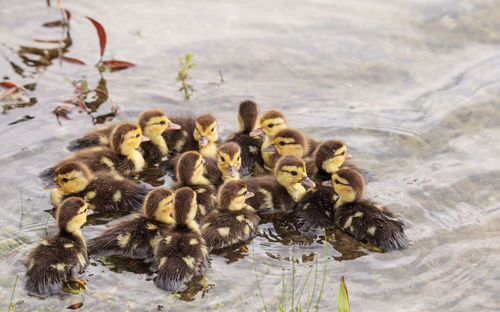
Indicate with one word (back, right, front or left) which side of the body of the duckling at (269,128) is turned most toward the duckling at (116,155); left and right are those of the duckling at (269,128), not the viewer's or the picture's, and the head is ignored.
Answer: front

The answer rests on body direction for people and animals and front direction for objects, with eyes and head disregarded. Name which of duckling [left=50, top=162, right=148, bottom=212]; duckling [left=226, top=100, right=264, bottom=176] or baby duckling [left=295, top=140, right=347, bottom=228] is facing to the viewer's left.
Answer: duckling [left=50, top=162, right=148, bottom=212]

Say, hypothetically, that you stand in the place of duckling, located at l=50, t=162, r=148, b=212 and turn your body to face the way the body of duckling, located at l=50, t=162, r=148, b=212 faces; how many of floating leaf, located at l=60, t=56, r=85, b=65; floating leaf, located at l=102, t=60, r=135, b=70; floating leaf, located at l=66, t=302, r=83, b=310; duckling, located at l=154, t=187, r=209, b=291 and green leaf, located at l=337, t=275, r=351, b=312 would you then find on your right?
2

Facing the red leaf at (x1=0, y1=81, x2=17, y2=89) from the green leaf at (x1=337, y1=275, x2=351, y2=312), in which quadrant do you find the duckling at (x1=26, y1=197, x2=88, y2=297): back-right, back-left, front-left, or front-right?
front-left

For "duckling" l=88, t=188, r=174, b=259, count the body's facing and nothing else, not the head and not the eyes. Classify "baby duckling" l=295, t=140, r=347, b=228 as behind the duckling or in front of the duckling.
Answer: in front

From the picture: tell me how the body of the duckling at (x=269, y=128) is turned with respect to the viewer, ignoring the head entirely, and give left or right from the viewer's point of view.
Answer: facing to the left of the viewer

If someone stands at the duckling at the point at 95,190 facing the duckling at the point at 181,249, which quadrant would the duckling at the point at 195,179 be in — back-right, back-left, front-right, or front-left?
front-left

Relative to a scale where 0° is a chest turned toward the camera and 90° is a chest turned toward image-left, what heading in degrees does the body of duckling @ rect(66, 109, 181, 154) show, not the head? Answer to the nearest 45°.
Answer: approximately 270°

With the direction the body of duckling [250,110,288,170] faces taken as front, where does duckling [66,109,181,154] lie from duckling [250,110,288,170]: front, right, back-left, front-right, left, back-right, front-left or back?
front

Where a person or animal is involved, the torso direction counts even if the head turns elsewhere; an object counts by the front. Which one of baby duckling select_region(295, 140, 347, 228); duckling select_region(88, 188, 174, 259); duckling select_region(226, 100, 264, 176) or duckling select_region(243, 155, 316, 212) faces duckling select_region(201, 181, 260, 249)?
duckling select_region(88, 188, 174, 259)

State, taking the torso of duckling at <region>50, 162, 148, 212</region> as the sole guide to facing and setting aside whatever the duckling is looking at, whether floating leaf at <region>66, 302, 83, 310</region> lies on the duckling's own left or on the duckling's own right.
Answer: on the duckling's own left

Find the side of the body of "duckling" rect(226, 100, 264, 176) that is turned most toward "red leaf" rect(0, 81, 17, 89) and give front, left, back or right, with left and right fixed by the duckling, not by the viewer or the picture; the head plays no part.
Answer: left
